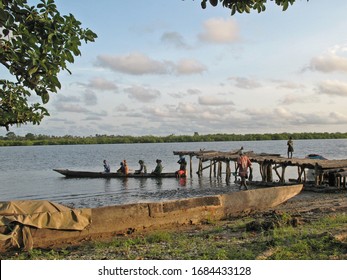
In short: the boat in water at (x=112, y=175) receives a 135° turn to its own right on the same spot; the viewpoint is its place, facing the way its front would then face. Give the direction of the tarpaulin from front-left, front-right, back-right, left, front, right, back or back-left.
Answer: back-right

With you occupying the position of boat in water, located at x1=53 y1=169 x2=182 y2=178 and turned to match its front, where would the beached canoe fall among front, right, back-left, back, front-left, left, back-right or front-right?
left

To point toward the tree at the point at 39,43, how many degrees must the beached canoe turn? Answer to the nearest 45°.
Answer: approximately 180°

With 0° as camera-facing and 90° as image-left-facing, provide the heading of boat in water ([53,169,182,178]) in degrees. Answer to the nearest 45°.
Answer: approximately 90°

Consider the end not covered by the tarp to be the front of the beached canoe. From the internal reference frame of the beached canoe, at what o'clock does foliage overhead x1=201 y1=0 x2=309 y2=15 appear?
The foliage overhead is roughly at 2 o'clock from the beached canoe.

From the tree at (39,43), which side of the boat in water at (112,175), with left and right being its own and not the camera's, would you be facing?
left

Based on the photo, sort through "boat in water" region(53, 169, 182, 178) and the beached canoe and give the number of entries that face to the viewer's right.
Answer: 1

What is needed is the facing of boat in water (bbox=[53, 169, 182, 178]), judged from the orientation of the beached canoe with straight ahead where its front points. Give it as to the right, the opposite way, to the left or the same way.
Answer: the opposite way

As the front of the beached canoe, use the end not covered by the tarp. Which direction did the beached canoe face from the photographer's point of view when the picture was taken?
facing to the right of the viewer

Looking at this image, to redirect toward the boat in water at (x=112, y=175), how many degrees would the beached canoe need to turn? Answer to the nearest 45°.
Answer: approximately 90° to its left

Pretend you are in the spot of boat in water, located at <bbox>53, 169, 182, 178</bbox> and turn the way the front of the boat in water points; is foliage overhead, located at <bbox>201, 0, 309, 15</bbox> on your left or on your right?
on your left
